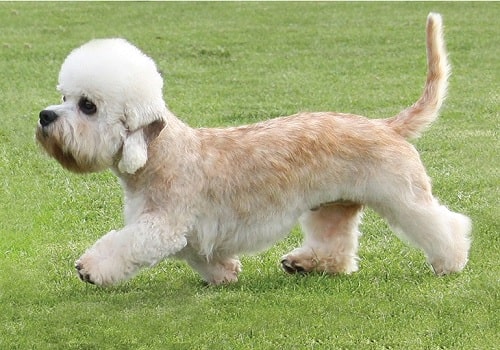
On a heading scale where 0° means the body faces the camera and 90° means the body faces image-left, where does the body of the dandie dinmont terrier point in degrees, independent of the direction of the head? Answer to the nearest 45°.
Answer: approximately 90°
